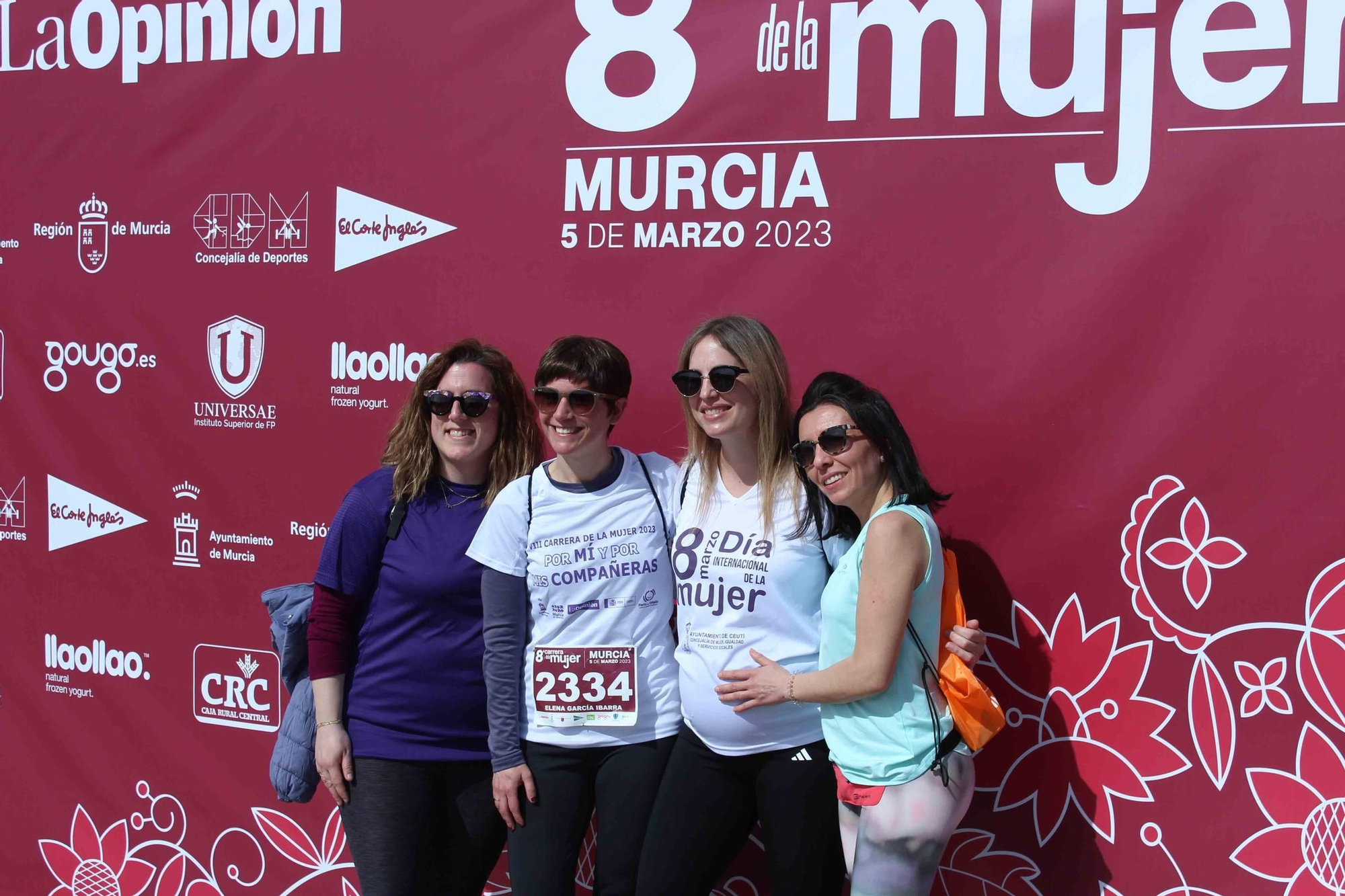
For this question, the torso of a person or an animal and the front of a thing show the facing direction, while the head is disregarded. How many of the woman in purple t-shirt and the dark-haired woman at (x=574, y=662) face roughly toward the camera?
2

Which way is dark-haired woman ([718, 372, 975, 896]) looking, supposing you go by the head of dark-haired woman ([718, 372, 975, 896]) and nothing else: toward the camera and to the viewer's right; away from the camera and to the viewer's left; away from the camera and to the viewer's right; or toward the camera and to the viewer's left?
toward the camera and to the viewer's left

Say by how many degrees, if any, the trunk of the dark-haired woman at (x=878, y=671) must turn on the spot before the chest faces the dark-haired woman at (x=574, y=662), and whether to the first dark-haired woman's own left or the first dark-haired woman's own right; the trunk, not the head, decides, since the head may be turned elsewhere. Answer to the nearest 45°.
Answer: approximately 45° to the first dark-haired woman's own right

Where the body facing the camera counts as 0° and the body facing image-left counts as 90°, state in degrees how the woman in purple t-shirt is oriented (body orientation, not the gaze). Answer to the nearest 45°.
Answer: approximately 0°

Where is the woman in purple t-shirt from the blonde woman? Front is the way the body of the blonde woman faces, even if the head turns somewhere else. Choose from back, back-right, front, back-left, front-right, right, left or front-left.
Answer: front-right

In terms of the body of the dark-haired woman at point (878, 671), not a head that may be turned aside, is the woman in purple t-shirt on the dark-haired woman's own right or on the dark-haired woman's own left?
on the dark-haired woman's own right
